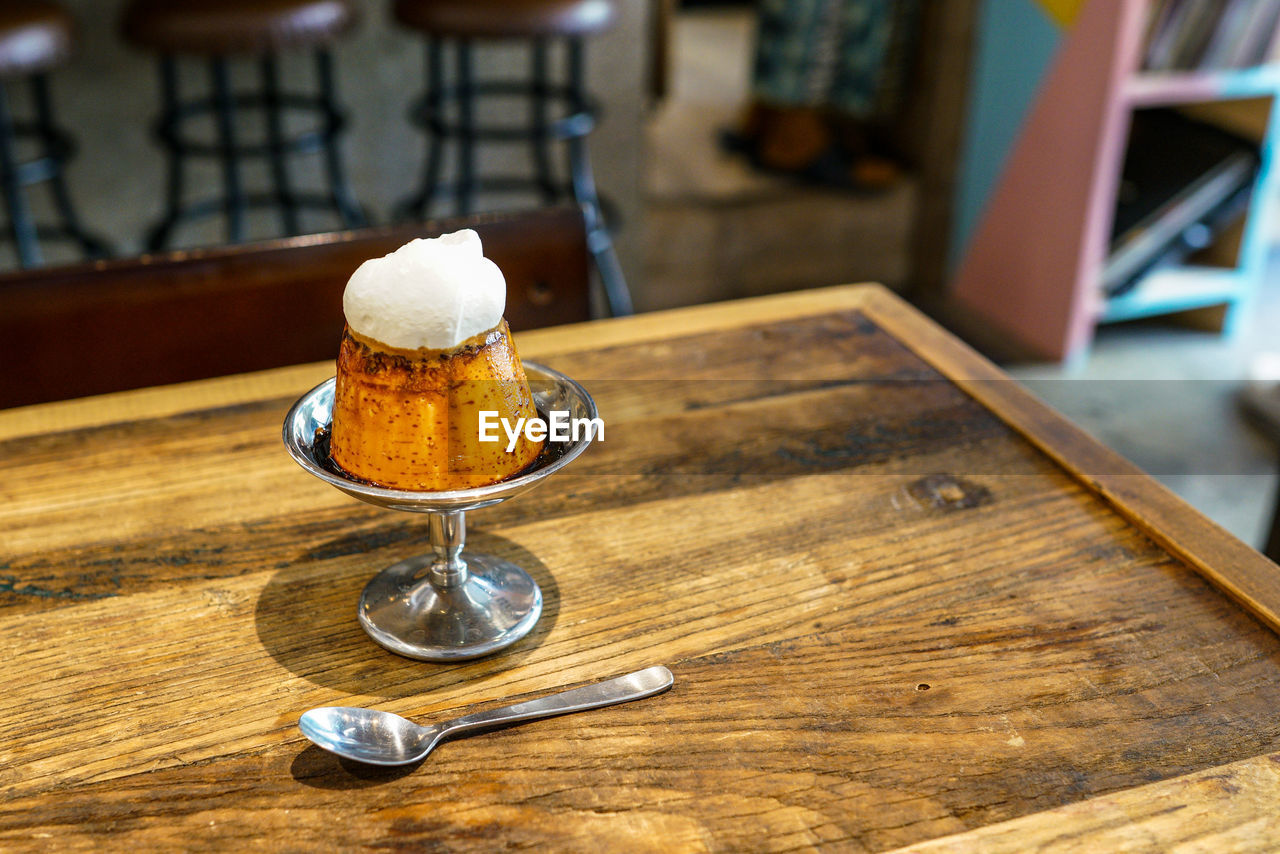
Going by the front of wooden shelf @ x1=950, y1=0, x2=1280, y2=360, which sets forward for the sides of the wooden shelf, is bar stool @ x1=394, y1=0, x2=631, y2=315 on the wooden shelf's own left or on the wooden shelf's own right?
on the wooden shelf's own right

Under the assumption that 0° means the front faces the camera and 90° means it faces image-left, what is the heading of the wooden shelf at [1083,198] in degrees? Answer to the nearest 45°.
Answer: approximately 315°

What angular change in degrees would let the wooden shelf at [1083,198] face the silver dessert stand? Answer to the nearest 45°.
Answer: approximately 45° to its right

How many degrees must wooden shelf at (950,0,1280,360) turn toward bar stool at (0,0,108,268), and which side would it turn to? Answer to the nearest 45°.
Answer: approximately 90° to its right

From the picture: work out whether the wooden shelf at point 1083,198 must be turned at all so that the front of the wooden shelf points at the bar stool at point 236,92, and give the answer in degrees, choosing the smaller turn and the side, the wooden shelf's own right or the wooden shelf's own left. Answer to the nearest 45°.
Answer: approximately 90° to the wooden shelf's own right
